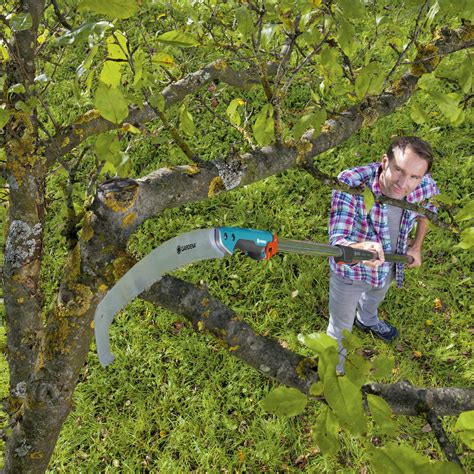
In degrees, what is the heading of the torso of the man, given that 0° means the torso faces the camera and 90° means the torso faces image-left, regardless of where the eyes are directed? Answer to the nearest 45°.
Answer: approximately 315°
